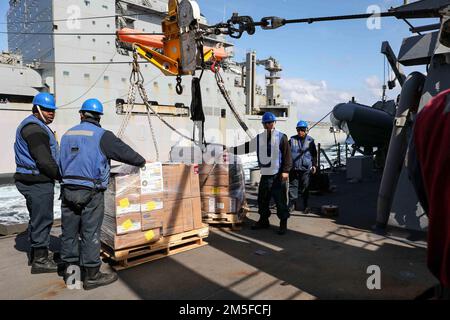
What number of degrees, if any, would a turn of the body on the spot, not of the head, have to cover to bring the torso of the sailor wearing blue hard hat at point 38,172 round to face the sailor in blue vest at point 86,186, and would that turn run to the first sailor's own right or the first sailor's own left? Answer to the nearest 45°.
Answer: approximately 45° to the first sailor's own right

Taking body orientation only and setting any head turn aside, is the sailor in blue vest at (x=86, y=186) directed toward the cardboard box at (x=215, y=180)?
yes

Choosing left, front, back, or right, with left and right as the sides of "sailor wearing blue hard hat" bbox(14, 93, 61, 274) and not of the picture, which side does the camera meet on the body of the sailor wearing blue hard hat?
right

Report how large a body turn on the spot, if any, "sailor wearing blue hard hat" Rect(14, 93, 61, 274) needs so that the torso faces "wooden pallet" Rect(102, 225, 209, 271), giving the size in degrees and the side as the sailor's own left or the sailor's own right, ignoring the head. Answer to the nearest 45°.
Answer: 0° — they already face it

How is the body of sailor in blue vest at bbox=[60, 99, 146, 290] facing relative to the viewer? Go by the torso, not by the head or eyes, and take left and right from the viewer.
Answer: facing away from the viewer and to the right of the viewer

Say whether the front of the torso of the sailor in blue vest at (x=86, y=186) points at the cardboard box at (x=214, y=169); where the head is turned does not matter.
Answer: yes

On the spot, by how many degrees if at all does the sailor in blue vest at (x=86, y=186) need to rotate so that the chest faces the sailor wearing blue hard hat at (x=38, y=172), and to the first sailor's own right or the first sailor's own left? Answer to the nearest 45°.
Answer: approximately 90° to the first sailor's own left

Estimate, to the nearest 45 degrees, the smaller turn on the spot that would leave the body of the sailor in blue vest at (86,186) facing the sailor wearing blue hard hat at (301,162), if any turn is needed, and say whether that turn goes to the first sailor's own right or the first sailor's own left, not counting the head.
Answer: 0° — they already face them
